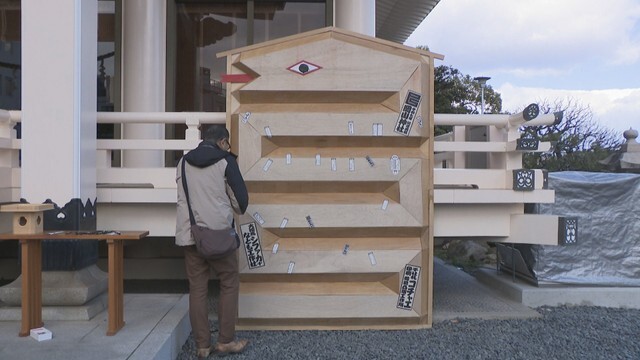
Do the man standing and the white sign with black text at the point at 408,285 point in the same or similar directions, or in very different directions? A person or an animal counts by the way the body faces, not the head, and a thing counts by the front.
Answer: very different directions

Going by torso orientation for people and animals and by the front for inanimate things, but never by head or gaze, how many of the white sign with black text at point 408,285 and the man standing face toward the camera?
1

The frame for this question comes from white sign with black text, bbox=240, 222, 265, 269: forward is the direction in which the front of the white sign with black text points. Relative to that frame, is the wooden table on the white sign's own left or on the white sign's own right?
on the white sign's own right

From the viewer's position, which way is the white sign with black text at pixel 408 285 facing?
facing the viewer

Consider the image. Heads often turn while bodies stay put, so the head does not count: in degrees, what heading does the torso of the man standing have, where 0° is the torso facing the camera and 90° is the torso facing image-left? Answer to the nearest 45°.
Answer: approximately 225°

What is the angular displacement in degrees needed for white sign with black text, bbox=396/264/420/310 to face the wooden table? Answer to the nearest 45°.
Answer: approximately 45° to its right

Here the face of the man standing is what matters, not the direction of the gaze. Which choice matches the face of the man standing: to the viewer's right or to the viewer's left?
to the viewer's right

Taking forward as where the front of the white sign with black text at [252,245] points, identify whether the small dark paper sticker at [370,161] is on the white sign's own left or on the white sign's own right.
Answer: on the white sign's own left

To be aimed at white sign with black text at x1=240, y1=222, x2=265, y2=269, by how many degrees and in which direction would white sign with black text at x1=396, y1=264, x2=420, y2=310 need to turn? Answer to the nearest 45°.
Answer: approximately 90° to its right

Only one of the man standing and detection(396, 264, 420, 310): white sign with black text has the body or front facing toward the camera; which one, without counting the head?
the white sign with black text

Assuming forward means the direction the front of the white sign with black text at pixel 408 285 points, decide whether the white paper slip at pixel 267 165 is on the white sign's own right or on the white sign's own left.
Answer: on the white sign's own right

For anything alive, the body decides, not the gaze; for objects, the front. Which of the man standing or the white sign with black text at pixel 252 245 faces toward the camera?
the white sign with black text

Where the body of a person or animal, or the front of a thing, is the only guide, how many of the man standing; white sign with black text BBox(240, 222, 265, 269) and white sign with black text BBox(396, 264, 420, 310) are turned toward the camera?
2

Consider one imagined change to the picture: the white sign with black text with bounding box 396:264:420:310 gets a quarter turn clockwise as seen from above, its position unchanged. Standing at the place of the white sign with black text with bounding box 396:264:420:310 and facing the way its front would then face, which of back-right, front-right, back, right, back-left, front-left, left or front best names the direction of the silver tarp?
back-right
